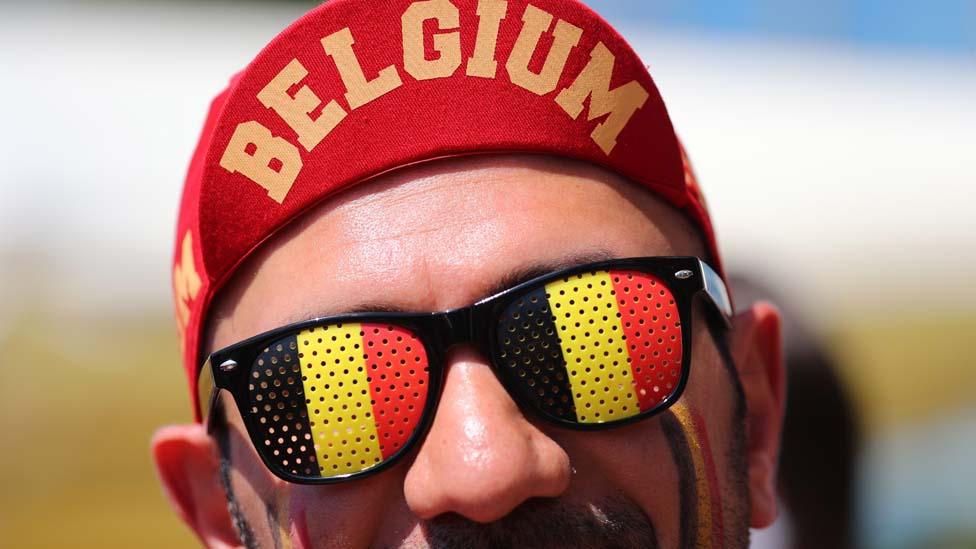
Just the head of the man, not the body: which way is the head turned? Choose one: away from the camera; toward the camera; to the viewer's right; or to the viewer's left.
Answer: toward the camera
